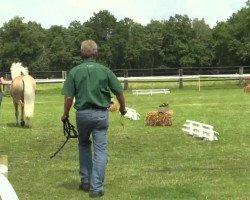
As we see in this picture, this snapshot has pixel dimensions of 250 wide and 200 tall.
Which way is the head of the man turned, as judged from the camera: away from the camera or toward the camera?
away from the camera

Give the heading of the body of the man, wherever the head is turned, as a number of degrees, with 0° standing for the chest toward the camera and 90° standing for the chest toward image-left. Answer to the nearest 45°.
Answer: approximately 180°

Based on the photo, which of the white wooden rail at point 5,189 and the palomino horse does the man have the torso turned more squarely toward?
the palomino horse

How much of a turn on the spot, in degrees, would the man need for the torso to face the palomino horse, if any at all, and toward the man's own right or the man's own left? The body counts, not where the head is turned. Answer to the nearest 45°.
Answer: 0° — they already face it

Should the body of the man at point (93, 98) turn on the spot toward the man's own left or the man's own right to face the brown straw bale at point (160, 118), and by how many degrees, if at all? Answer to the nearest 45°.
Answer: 0° — they already face it

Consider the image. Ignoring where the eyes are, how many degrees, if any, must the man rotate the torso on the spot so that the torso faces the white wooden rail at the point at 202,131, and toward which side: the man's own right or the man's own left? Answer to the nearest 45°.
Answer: approximately 45° to the man's own right
